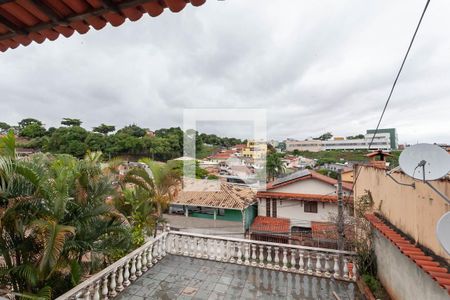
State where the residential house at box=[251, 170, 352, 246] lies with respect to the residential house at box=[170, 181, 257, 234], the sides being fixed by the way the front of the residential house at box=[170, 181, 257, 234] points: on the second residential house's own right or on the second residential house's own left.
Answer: on the second residential house's own left

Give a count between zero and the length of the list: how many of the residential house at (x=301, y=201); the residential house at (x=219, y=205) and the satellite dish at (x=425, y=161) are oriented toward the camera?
3

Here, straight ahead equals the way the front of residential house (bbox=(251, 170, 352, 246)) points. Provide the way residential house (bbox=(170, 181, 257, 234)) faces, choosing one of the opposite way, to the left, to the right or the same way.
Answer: the same way

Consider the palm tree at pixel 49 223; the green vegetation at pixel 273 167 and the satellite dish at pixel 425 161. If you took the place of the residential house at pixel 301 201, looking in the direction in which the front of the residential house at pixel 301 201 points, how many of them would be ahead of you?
2

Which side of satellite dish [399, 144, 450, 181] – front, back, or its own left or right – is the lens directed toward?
front

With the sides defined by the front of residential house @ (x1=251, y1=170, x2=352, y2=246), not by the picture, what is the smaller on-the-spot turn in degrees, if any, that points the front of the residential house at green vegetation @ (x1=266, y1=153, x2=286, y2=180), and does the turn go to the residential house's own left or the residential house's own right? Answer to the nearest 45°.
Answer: approximately 180°

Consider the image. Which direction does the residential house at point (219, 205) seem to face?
toward the camera

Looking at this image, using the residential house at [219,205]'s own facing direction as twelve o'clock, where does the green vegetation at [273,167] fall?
The green vegetation is roughly at 7 o'clock from the residential house.

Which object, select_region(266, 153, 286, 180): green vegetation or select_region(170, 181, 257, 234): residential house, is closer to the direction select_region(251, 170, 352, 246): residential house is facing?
the residential house

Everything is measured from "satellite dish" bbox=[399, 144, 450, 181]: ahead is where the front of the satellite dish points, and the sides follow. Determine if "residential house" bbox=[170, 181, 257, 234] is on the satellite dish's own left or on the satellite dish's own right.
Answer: on the satellite dish's own right

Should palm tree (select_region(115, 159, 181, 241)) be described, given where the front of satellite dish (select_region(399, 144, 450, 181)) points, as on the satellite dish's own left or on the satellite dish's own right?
on the satellite dish's own right

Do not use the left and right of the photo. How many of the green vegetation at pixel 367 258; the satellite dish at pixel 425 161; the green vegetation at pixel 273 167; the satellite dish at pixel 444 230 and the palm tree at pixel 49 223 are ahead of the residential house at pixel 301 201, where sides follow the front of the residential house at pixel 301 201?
4

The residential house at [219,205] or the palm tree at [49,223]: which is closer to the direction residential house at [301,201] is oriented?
the palm tree

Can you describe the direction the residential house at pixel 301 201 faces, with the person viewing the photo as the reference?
facing the viewer
